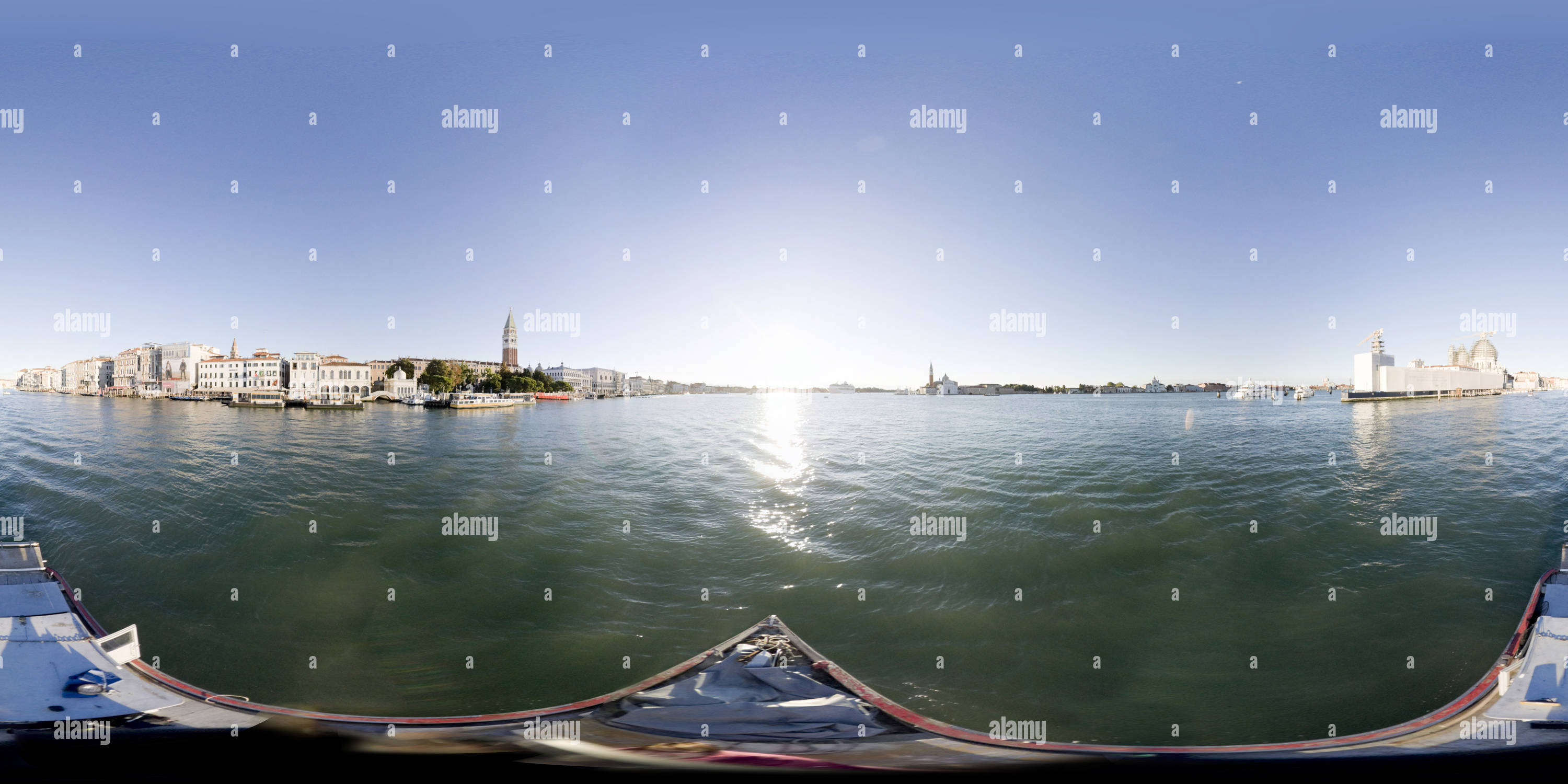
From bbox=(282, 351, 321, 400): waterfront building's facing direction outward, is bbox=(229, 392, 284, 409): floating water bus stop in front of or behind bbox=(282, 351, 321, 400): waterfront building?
in front

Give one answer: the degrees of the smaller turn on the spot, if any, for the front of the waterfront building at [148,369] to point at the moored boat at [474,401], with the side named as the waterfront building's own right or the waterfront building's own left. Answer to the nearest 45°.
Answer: approximately 45° to the waterfront building's own left

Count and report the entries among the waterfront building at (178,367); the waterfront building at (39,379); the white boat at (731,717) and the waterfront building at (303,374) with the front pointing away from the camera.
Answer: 1

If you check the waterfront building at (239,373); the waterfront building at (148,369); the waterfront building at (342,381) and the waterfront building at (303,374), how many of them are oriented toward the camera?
4

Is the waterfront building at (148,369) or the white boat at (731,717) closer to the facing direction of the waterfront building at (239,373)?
the white boat

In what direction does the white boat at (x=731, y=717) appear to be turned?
away from the camera

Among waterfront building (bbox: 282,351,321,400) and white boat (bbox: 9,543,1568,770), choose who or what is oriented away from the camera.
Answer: the white boat

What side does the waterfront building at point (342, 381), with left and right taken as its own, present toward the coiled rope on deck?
front

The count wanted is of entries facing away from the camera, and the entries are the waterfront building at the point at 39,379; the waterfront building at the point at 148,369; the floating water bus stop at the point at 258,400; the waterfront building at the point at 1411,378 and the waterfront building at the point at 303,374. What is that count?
0

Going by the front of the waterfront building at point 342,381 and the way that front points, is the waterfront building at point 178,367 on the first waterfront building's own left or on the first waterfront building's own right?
on the first waterfront building's own right

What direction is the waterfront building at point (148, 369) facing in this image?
toward the camera

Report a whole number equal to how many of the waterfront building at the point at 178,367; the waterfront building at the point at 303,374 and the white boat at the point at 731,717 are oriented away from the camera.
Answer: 1

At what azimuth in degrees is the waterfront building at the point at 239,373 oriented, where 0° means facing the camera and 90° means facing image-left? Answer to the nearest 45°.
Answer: approximately 0°
